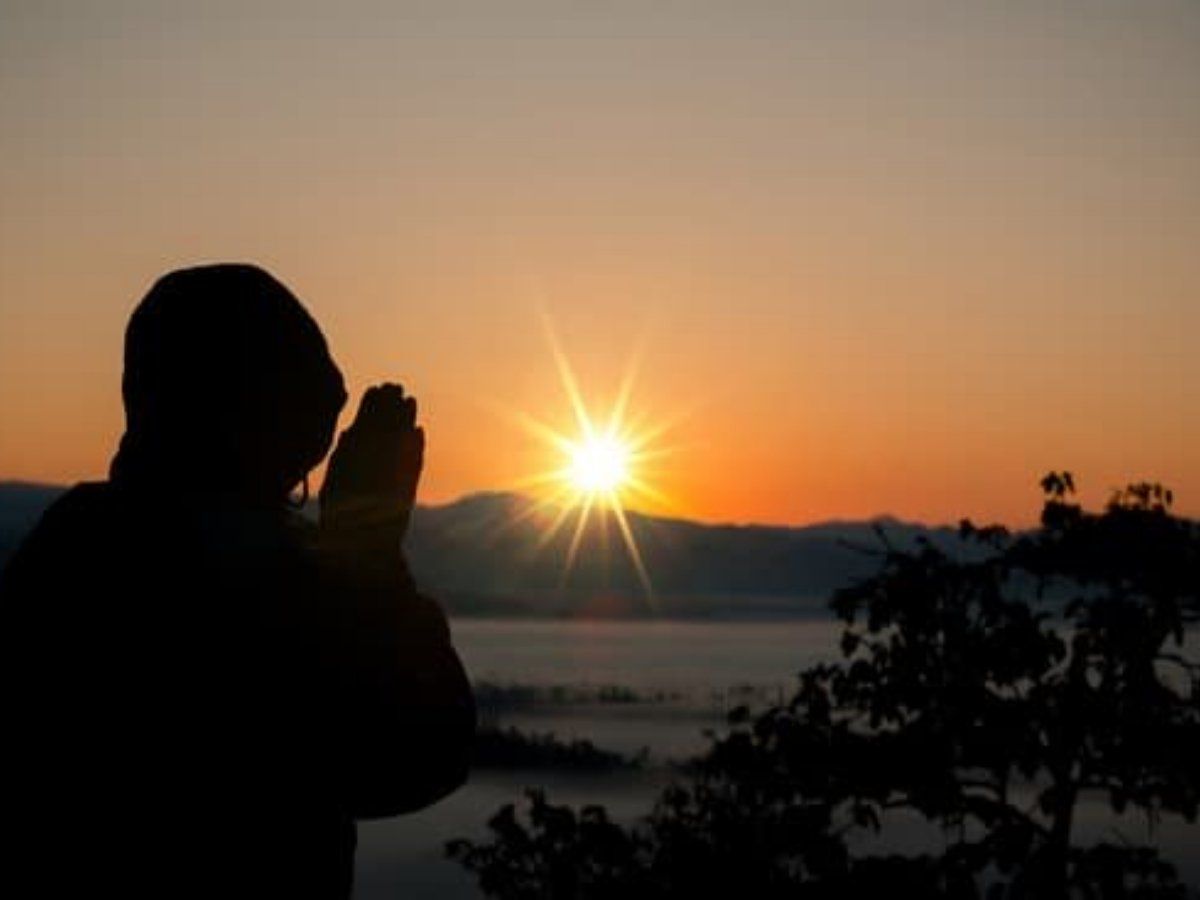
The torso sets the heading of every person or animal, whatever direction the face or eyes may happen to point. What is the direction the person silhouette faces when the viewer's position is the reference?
facing away from the viewer and to the right of the viewer
